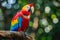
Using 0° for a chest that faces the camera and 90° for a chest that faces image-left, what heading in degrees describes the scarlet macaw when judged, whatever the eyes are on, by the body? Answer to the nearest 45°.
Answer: approximately 315°
